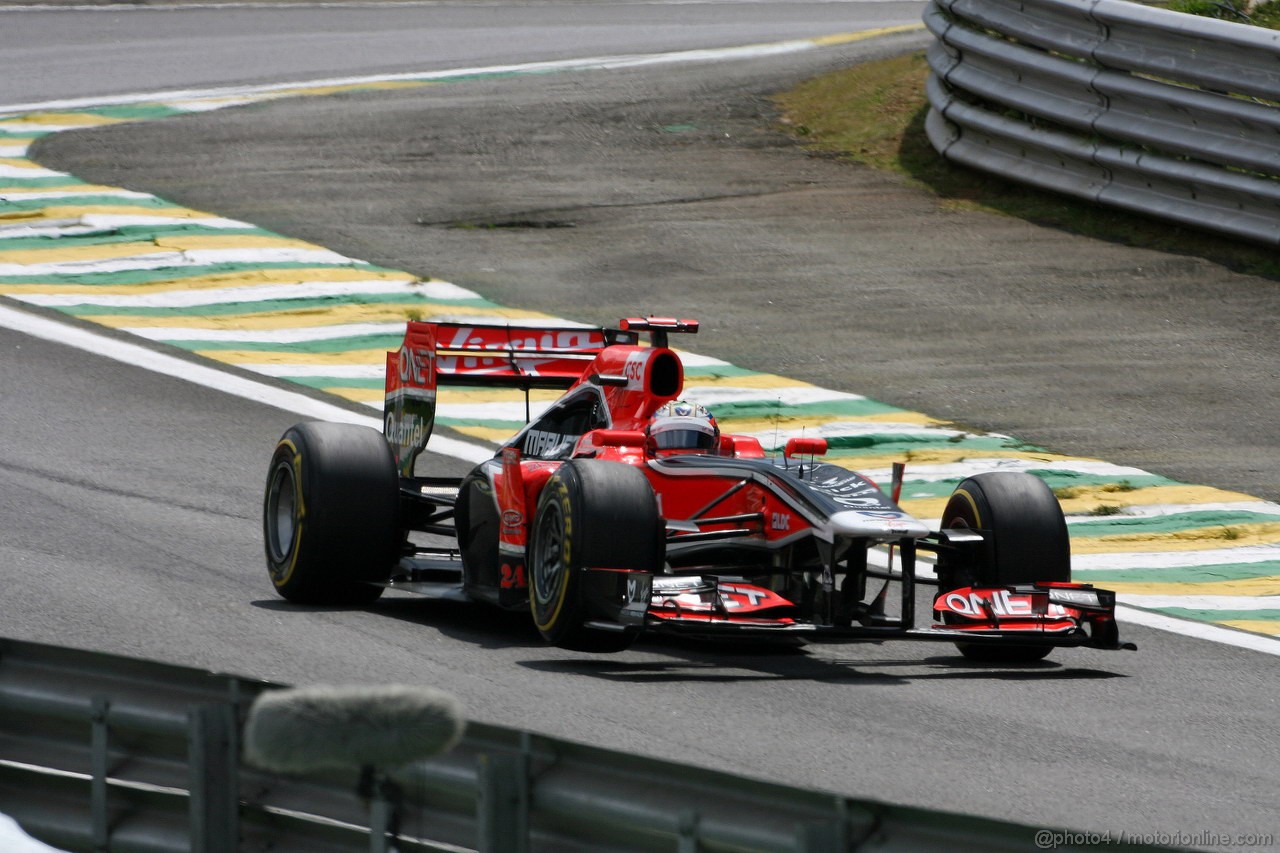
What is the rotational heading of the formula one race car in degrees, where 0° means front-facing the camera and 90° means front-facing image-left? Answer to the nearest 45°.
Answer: approximately 315°

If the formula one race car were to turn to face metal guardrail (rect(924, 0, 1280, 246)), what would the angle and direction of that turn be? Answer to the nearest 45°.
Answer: approximately 90° to its left

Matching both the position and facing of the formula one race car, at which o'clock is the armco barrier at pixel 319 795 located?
The armco barrier is roughly at 2 o'clock from the formula one race car.

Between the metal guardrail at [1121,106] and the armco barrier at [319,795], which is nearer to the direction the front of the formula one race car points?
the armco barrier
